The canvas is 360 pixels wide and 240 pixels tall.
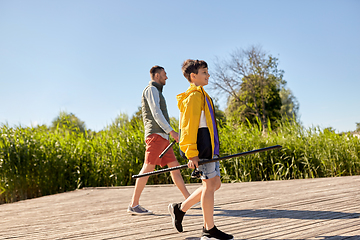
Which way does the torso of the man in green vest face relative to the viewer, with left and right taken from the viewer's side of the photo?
facing to the right of the viewer

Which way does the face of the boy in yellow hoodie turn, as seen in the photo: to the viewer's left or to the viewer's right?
to the viewer's right

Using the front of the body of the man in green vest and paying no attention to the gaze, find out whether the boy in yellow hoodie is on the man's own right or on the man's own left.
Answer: on the man's own right

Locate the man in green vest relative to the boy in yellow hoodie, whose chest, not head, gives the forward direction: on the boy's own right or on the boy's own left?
on the boy's own left

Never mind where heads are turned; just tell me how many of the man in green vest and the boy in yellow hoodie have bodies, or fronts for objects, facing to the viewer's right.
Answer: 2

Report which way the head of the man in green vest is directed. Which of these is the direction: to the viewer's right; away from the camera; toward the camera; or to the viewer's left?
to the viewer's right

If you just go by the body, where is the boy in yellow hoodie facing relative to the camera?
to the viewer's right
